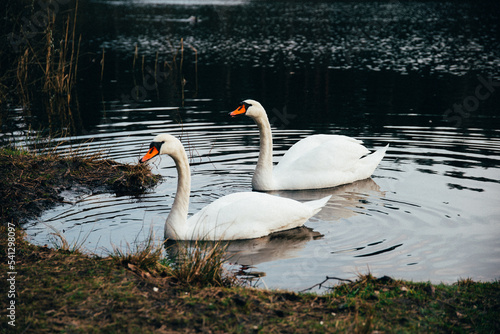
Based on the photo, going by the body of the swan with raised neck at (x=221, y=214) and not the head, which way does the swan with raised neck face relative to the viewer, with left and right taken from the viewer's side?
facing to the left of the viewer

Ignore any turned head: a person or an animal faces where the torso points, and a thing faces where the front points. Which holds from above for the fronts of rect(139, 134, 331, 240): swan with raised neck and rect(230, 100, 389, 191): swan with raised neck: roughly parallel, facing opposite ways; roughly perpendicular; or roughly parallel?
roughly parallel

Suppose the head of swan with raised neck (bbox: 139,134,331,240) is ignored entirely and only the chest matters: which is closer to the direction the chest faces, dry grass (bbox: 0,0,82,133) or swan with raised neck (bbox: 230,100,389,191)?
the dry grass

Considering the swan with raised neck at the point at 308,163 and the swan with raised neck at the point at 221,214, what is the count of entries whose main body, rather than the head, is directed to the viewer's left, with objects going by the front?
2

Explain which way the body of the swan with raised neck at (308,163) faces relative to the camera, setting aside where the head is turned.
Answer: to the viewer's left

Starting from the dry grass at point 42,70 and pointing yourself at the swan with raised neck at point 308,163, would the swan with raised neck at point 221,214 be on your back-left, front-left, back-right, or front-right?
front-right

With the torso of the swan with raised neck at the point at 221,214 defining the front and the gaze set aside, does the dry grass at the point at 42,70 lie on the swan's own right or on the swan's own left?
on the swan's own right

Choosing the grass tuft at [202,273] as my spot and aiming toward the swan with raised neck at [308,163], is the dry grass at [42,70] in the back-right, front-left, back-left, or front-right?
front-left

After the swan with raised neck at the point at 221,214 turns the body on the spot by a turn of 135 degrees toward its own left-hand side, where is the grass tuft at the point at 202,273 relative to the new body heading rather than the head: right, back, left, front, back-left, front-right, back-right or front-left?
front-right

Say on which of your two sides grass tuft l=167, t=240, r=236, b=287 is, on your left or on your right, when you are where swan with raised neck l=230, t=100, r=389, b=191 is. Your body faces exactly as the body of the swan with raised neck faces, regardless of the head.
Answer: on your left

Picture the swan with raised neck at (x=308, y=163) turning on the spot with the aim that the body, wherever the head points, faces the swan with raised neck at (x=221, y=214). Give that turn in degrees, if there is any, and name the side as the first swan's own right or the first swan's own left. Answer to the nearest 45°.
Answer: approximately 90° to the first swan's own left

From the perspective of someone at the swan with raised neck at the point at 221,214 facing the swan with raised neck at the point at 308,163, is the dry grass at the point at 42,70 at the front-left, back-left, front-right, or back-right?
front-left
